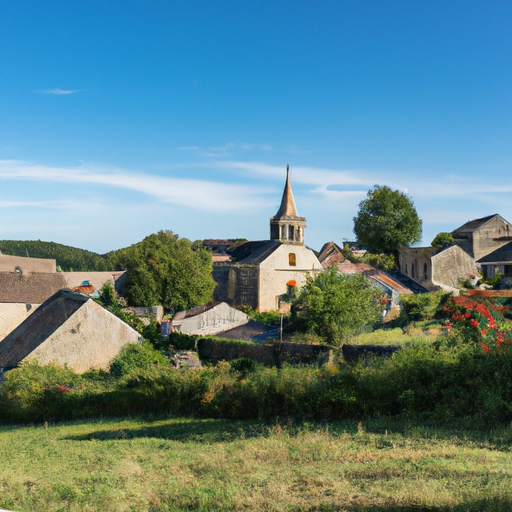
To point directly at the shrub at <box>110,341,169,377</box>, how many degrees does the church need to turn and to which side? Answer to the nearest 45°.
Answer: approximately 45° to its right

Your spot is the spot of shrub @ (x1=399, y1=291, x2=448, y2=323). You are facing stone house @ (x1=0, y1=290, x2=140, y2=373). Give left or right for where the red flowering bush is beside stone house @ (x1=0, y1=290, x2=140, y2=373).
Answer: left

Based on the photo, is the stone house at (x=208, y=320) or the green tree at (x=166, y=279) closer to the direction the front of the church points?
the stone house

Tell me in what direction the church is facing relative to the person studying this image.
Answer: facing the viewer and to the right of the viewer

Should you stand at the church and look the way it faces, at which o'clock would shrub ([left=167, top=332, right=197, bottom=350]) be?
The shrub is roughly at 2 o'clock from the church.

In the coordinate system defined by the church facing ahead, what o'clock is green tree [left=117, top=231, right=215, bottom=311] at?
The green tree is roughly at 3 o'clock from the church.

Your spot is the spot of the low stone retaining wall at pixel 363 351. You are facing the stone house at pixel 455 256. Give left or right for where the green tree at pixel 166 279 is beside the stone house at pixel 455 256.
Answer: left

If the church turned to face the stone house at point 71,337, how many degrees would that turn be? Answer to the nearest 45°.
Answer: approximately 45° to its right

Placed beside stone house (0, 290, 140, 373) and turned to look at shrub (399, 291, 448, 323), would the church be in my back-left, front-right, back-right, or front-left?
front-left

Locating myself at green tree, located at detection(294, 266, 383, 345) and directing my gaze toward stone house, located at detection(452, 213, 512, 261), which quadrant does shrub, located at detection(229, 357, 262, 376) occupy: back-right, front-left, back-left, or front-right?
back-left
